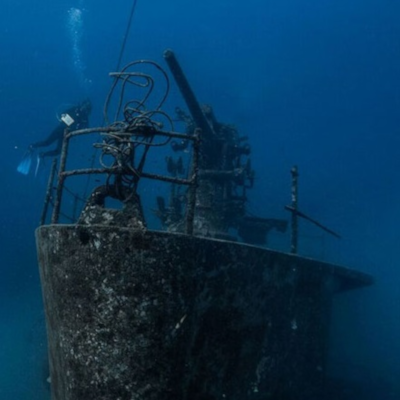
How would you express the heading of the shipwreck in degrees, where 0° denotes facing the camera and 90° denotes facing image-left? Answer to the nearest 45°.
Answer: approximately 45°
